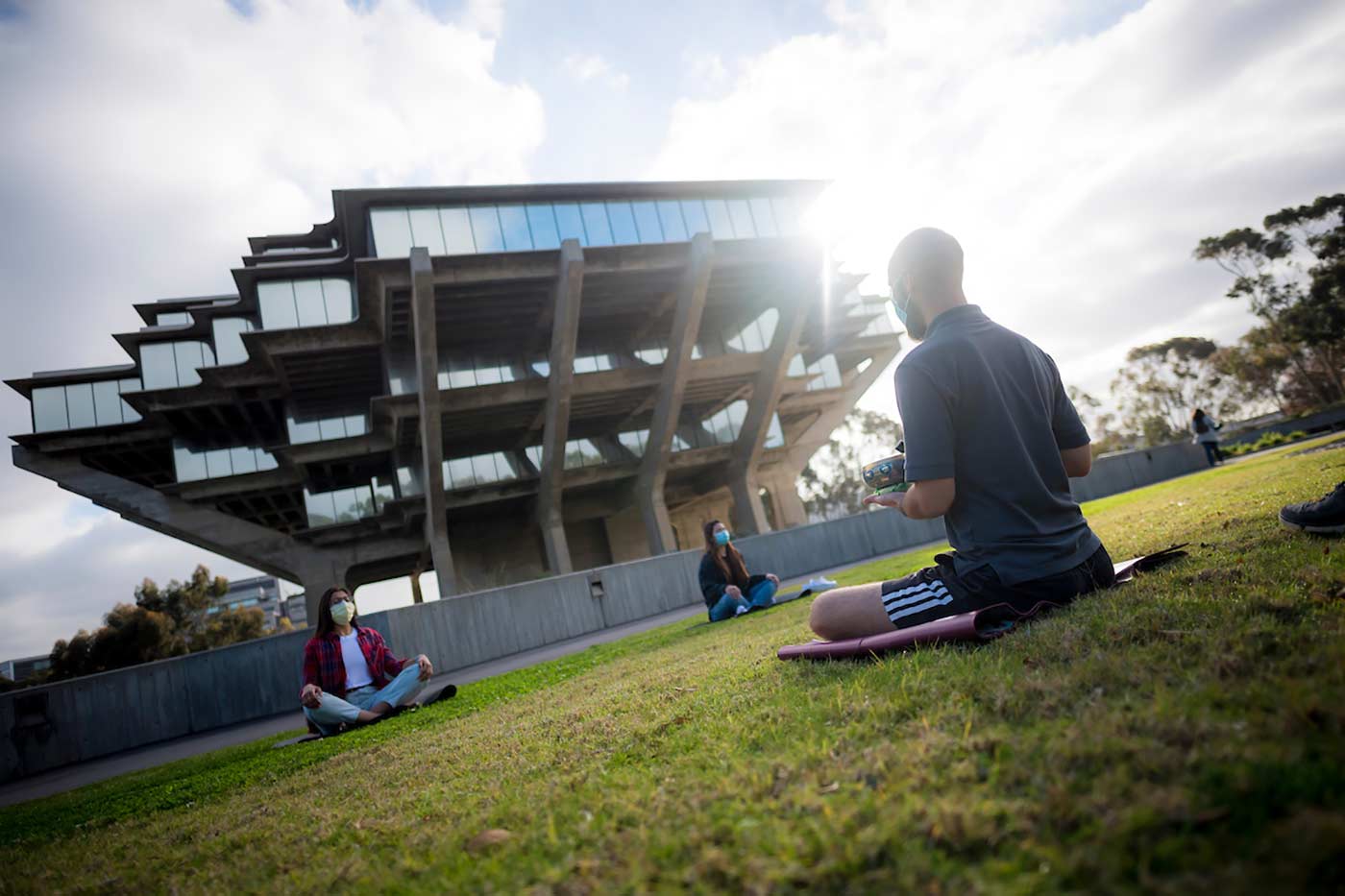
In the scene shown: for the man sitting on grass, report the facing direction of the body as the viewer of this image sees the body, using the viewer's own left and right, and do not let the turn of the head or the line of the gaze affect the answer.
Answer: facing away from the viewer and to the left of the viewer

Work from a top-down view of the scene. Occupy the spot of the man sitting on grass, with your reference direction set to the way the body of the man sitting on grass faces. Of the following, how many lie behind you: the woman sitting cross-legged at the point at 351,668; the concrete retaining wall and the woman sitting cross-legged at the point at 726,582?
0

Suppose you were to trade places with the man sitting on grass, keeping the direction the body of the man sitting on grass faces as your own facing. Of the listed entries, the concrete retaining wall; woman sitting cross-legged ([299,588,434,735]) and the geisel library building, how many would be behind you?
0

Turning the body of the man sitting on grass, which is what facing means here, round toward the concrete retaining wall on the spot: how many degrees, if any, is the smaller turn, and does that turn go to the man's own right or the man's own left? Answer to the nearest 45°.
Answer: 0° — they already face it

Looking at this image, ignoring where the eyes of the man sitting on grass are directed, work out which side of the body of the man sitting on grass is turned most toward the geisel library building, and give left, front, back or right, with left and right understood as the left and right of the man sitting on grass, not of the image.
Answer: front

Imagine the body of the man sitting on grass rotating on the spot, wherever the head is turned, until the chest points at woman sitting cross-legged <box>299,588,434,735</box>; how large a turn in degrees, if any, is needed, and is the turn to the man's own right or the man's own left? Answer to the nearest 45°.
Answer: approximately 45° to the man's own left
